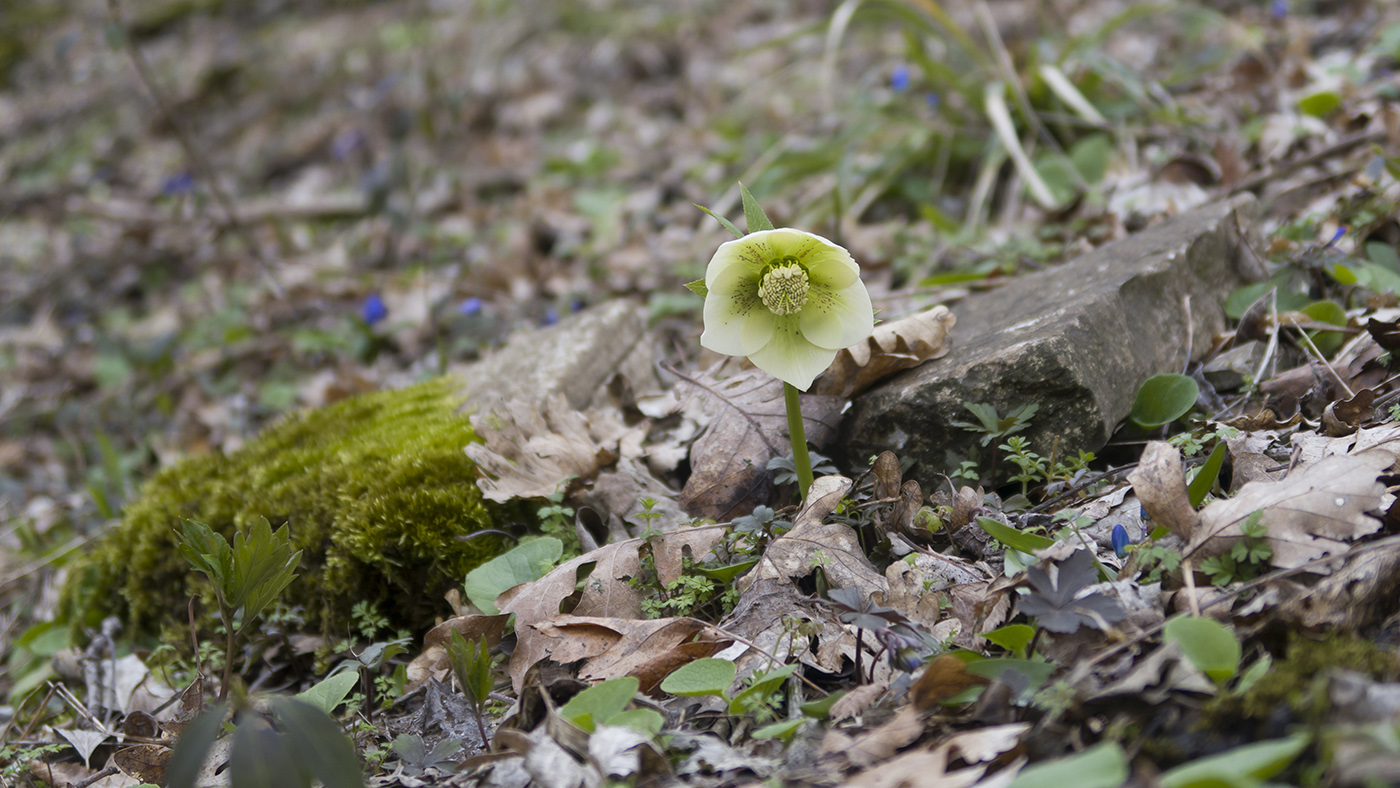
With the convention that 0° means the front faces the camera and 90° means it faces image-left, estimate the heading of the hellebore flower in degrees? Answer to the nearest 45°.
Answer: approximately 0°

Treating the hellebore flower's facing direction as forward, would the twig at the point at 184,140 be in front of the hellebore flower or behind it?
behind

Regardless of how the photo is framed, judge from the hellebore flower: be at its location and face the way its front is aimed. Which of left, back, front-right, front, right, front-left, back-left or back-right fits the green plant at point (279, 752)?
front-right
